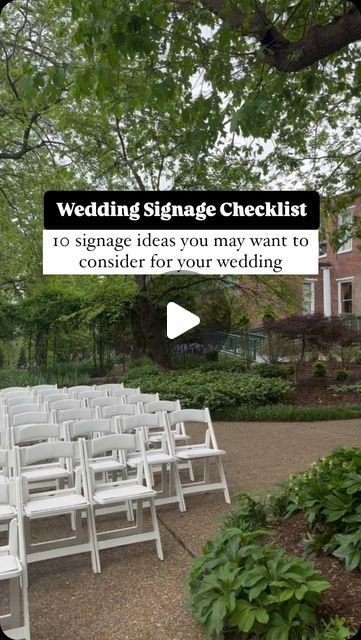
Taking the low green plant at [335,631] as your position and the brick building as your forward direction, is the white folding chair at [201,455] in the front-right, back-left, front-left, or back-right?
front-left

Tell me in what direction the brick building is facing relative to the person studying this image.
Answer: facing the viewer and to the left of the viewer

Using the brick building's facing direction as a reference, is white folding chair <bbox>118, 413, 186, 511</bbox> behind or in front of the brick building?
in front

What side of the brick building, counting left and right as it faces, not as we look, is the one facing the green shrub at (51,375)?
front

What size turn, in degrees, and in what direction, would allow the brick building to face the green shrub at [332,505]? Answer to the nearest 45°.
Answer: approximately 45° to its left

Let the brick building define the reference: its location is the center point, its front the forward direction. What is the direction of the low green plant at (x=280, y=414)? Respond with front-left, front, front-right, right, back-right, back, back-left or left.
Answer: front-left

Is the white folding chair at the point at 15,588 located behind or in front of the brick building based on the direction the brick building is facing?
in front

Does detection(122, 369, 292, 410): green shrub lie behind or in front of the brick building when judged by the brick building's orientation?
in front

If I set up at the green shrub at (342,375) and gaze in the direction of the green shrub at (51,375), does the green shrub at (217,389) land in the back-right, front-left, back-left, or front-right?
front-left

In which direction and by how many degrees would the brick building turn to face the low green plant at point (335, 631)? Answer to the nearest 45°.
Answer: approximately 45° to its left

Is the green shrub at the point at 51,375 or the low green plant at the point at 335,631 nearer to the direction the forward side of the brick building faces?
the green shrub

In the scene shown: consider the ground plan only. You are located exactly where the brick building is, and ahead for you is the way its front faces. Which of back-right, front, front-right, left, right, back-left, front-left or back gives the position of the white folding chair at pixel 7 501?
front-left
